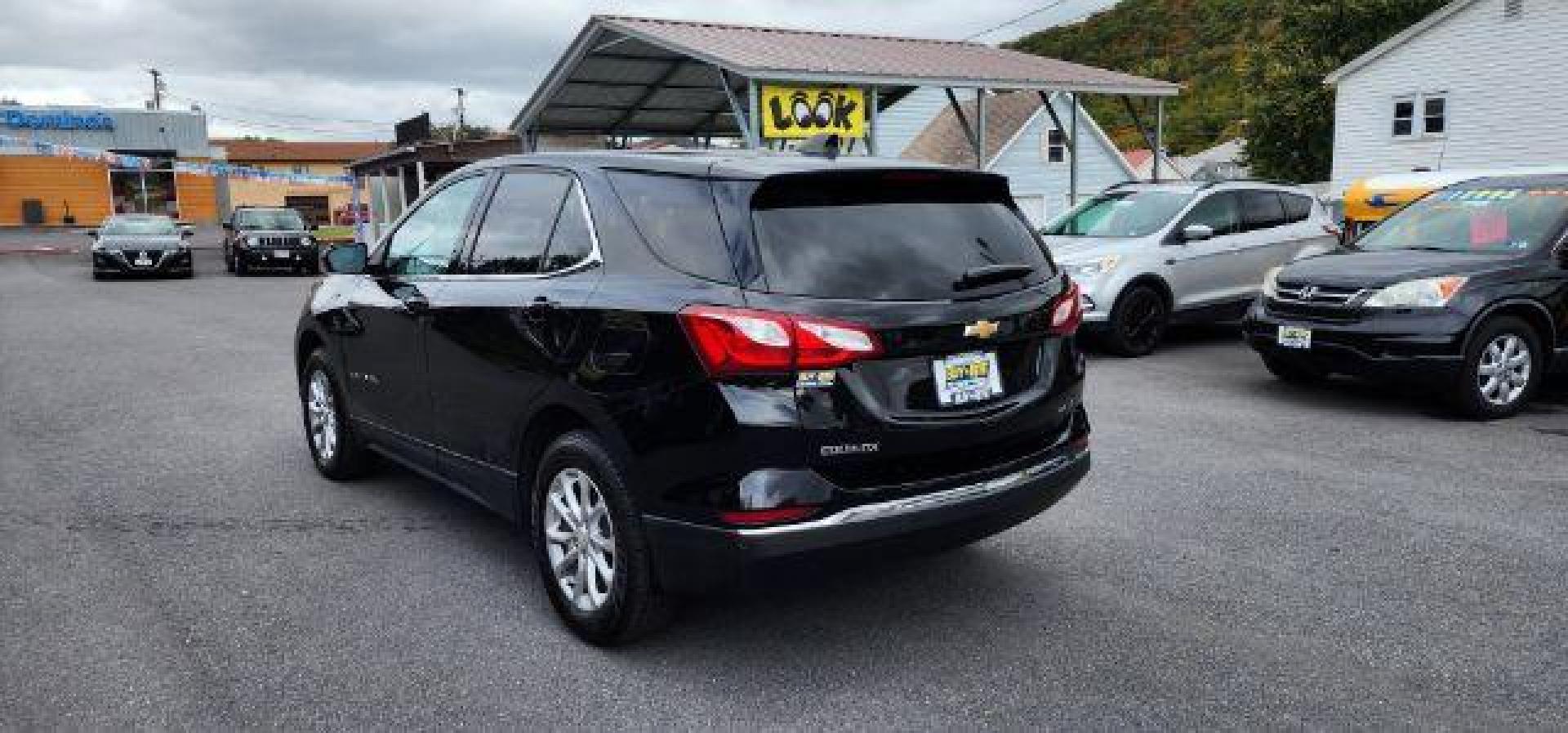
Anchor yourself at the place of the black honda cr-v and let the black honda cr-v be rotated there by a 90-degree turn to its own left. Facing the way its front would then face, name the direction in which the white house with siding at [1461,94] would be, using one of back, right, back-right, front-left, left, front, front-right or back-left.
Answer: back-left

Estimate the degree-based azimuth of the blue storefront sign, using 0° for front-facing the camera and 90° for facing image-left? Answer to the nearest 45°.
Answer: approximately 0°

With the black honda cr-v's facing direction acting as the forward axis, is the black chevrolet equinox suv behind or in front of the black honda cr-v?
in front

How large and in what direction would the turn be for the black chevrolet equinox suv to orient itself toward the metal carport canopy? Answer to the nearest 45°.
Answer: approximately 45° to its right

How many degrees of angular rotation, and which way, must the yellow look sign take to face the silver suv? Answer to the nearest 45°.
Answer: approximately 45° to its left

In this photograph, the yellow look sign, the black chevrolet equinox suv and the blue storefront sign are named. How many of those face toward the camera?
2

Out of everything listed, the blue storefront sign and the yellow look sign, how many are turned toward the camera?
2

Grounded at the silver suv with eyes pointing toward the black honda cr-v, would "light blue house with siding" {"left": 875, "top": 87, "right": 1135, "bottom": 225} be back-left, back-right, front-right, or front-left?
back-left

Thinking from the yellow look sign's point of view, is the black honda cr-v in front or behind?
in front

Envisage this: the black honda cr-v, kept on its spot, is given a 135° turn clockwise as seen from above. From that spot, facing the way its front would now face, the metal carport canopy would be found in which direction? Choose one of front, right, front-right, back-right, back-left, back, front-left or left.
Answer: front-left

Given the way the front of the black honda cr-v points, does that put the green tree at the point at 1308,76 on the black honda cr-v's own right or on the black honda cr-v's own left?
on the black honda cr-v's own right
